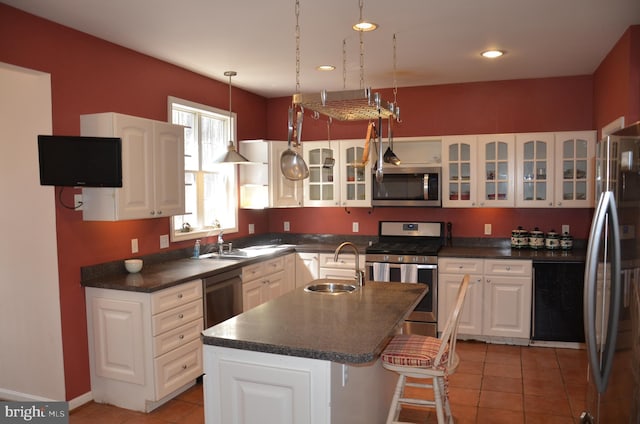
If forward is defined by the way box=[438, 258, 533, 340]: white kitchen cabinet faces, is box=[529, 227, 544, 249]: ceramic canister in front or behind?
behind

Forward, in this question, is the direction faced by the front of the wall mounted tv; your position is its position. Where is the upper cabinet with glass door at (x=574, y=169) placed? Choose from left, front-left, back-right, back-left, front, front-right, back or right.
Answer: left

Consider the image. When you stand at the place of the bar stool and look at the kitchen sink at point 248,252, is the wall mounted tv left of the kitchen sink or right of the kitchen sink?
left

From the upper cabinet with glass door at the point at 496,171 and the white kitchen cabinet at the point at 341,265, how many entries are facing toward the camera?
2

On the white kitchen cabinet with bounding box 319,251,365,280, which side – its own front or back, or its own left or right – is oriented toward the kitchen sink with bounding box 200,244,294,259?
right

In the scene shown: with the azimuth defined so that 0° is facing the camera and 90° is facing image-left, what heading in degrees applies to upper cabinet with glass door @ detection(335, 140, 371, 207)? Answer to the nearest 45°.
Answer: approximately 0°

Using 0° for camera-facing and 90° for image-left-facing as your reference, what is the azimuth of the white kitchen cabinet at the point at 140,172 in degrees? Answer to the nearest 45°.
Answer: approximately 315°

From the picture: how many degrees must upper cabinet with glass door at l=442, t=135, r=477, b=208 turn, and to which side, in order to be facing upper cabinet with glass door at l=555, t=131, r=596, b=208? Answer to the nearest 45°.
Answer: approximately 90° to its left

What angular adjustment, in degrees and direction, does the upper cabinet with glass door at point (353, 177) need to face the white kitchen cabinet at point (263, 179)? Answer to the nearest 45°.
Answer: approximately 90° to its right
